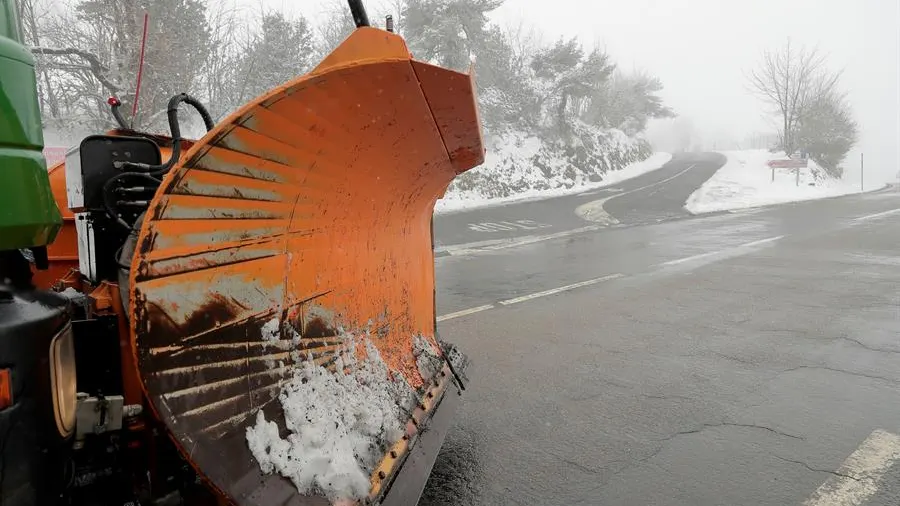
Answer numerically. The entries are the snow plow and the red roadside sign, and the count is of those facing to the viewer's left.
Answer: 0

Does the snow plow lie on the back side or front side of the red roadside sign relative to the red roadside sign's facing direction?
on the front side

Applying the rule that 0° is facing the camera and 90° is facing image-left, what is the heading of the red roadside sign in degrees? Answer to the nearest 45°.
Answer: approximately 0°

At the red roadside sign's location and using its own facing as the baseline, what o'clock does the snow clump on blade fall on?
The snow clump on blade is roughly at 12 o'clock from the red roadside sign.
